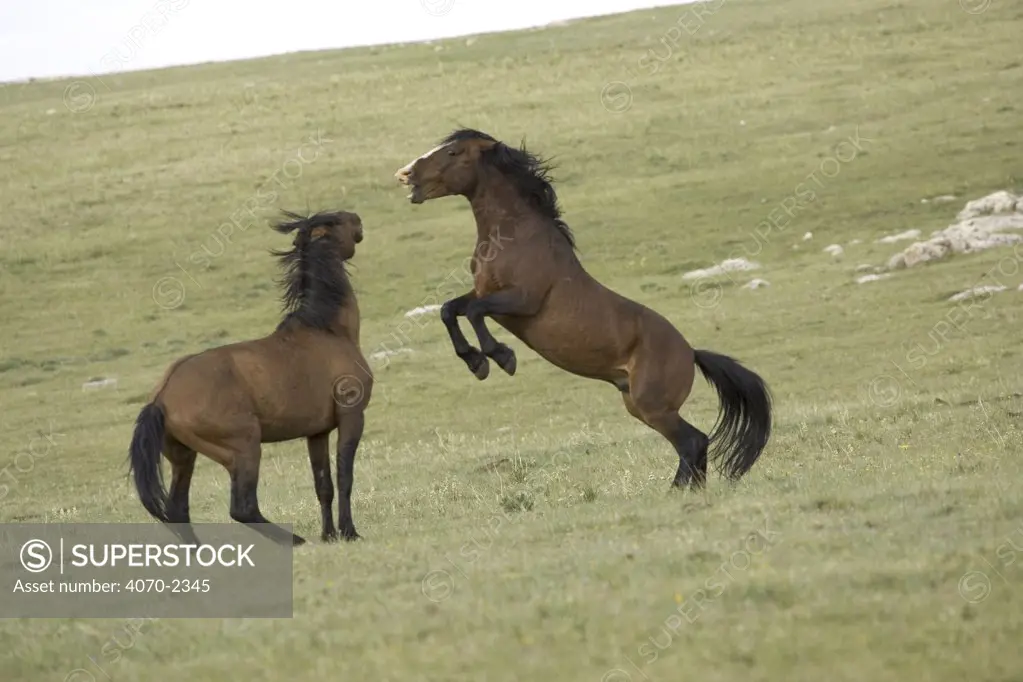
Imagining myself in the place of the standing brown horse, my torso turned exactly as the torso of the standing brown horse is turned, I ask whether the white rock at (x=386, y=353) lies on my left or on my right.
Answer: on my left

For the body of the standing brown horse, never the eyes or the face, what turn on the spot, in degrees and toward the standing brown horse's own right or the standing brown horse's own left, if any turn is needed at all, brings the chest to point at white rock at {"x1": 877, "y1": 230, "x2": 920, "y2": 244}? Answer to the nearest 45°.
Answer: approximately 45° to the standing brown horse's own left

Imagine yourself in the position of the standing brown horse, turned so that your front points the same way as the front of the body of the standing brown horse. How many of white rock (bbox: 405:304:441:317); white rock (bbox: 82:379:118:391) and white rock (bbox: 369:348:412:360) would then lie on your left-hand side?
3

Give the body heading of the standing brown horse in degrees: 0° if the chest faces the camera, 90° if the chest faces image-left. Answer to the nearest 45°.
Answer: approximately 270°

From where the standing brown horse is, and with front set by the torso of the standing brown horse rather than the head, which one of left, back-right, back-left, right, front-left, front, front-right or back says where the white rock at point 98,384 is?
left

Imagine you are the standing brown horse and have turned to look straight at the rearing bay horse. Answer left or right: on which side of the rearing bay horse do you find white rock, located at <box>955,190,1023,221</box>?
left

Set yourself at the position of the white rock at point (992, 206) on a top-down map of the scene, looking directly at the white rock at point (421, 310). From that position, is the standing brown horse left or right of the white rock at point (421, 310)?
left

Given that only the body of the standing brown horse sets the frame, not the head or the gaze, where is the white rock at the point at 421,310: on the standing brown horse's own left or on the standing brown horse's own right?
on the standing brown horse's own left

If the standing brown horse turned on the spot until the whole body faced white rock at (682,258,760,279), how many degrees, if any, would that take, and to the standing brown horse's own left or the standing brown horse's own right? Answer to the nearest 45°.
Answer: approximately 45° to the standing brown horse's own left
